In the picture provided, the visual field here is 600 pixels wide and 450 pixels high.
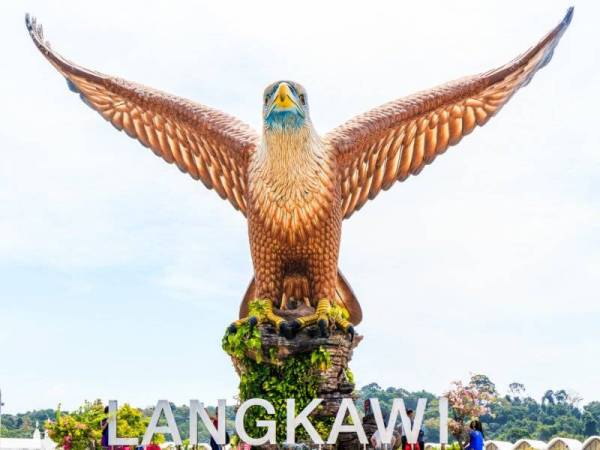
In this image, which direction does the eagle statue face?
toward the camera

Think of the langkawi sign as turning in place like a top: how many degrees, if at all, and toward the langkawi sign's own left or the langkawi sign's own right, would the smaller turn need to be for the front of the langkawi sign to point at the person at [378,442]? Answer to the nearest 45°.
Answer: approximately 90° to the langkawi sign's own left

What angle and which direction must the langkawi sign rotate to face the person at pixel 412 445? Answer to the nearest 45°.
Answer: approximately 135° to its left

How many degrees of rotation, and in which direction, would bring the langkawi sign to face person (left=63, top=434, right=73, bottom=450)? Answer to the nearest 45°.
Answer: approximately 135° to its right

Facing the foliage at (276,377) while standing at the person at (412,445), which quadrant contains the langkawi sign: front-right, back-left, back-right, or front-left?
front-left

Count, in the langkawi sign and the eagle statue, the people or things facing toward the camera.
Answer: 2

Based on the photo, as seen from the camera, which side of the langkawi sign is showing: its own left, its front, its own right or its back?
front
